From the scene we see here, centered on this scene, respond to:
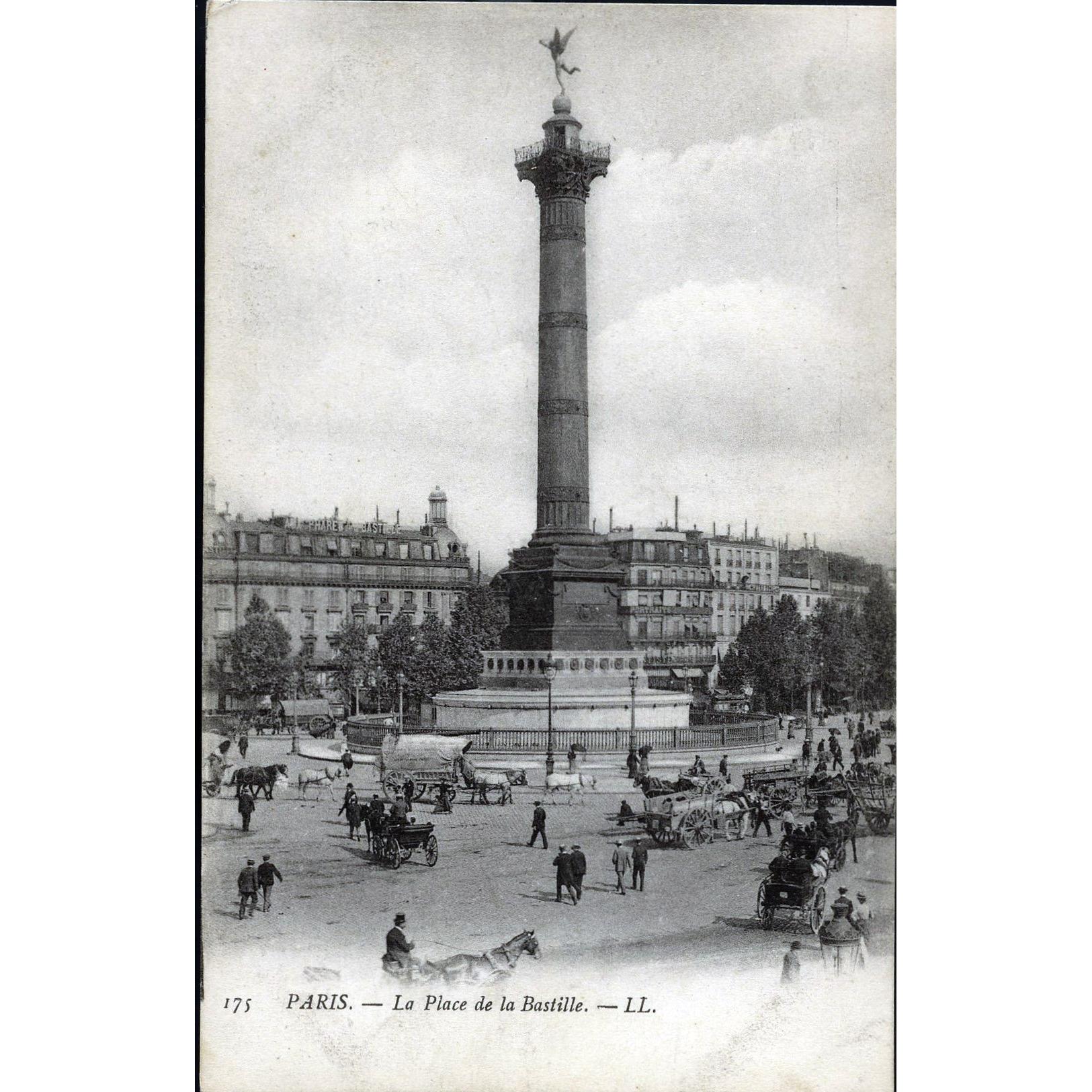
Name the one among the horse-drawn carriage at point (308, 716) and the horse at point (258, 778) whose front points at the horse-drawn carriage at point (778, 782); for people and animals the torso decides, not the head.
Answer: the horse

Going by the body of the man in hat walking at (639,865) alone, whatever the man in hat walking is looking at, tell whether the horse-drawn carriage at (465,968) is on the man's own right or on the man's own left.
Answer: on the man's own left

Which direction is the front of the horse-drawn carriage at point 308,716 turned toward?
to the viewer's left

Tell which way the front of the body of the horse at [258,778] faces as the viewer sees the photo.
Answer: to the viewer's right

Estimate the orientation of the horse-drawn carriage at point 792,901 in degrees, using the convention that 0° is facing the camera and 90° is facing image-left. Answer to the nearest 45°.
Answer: approximately 225°

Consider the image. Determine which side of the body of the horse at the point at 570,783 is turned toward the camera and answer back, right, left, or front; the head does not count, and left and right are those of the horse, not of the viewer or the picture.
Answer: right

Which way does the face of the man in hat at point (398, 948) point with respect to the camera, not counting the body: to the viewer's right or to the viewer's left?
to the viewer's right

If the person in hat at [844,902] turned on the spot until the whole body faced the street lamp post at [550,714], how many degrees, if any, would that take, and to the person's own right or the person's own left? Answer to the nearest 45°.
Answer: approximately 45° to the person's own left

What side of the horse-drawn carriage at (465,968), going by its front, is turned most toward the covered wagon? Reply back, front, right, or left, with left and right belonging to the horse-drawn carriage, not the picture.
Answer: left

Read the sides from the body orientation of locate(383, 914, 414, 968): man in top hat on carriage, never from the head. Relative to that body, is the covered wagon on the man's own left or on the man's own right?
on the man's own left

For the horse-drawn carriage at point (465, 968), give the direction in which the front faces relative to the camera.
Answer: to the viewer's right
